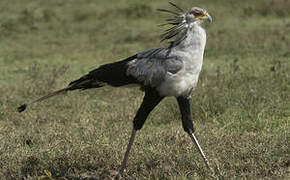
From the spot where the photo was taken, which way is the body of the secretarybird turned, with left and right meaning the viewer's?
facing to the right of the viewer
